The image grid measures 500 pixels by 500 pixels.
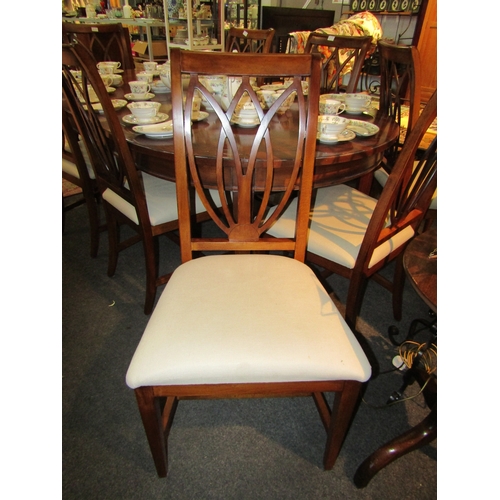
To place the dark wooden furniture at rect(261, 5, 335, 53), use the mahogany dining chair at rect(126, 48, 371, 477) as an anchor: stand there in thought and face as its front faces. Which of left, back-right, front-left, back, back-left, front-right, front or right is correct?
back

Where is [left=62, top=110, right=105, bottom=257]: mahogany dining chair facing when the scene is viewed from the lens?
facing away from the viewer and to the right of the viewer

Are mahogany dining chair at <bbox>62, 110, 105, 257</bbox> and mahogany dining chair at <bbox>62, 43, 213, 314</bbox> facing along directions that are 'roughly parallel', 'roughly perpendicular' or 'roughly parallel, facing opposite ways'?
roughly parallel

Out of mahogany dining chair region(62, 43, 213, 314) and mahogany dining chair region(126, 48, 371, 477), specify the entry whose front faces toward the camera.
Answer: mahogany dining chair region(126, 48, 371, 477)

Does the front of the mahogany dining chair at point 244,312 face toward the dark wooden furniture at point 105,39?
no

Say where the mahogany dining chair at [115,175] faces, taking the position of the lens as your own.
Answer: facing away from the viewer and to the right of the viewer

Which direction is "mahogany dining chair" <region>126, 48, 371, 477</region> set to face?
toward the camera

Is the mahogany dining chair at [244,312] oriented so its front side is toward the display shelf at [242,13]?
no
